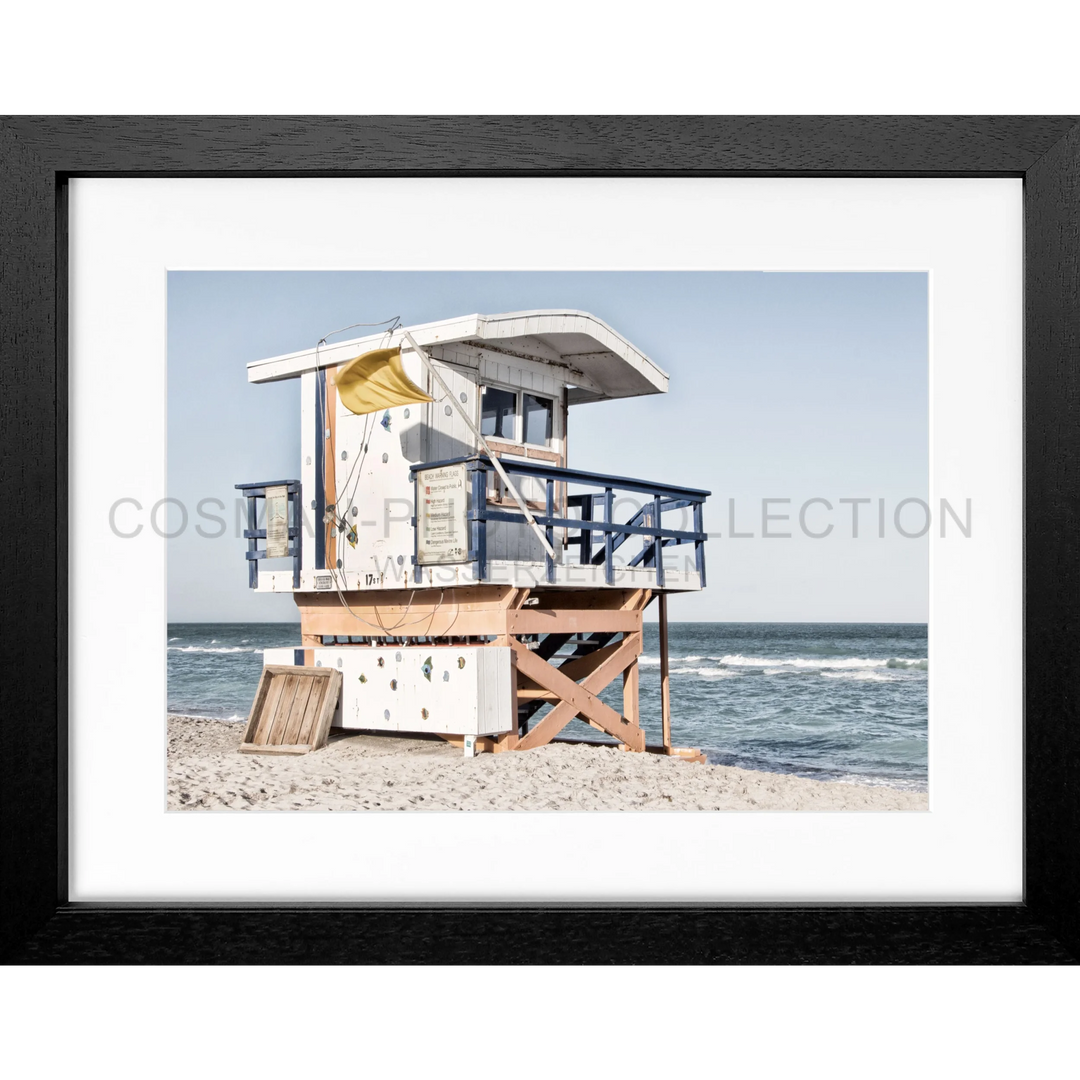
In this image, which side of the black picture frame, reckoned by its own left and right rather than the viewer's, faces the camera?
front
